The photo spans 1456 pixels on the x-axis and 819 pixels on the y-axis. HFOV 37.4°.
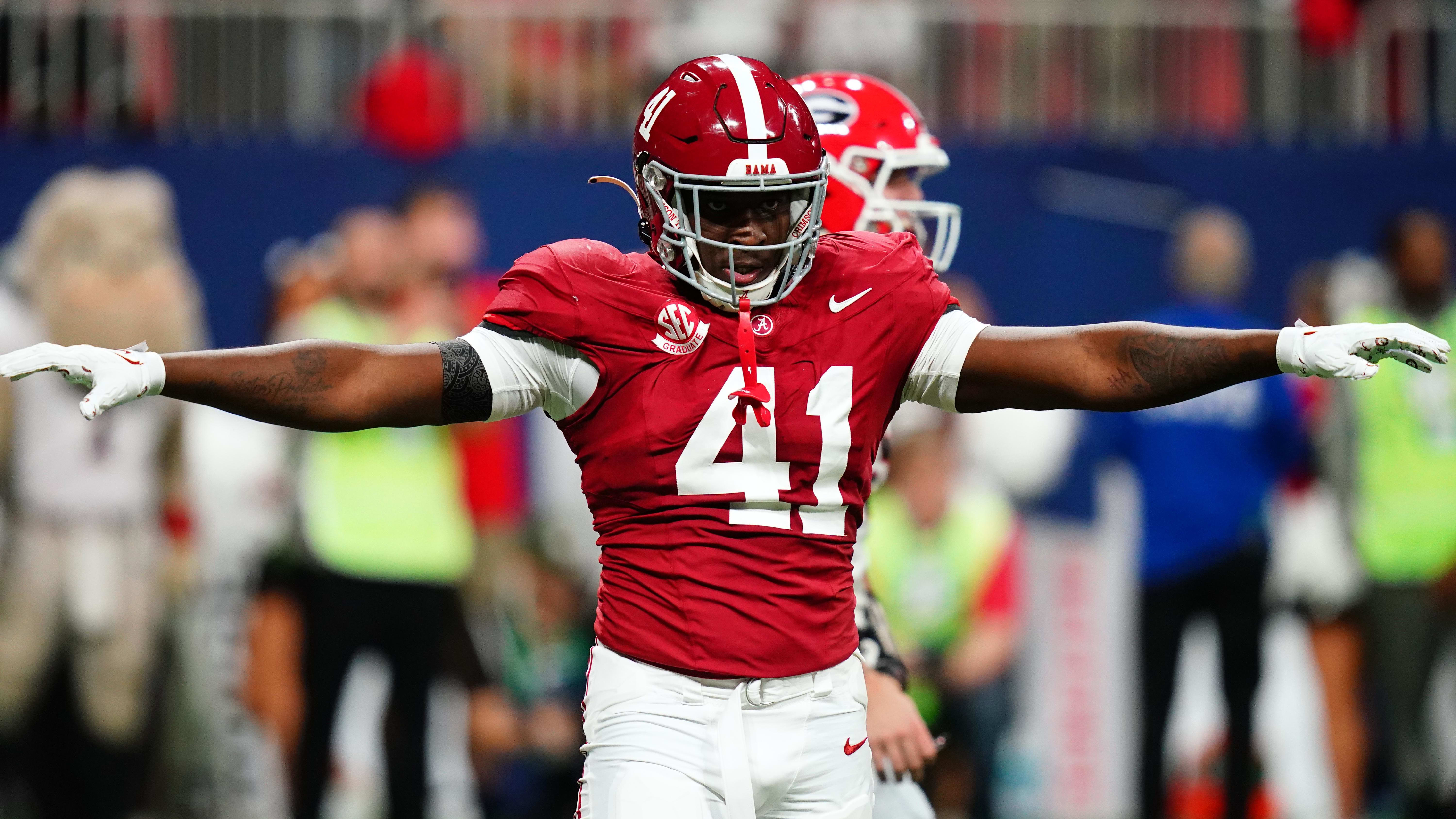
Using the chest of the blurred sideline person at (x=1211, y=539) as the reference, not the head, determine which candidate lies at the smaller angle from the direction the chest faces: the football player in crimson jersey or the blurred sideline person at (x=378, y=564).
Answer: the football player in crimson jersey

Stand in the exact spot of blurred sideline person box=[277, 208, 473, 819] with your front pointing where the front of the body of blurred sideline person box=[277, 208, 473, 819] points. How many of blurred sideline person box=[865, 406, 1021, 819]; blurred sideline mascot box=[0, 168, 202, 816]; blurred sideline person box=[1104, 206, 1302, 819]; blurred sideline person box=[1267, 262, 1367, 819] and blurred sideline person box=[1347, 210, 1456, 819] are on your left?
4

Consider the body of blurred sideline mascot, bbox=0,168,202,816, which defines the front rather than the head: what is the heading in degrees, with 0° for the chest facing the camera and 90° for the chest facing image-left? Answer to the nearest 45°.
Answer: approximately 0°
